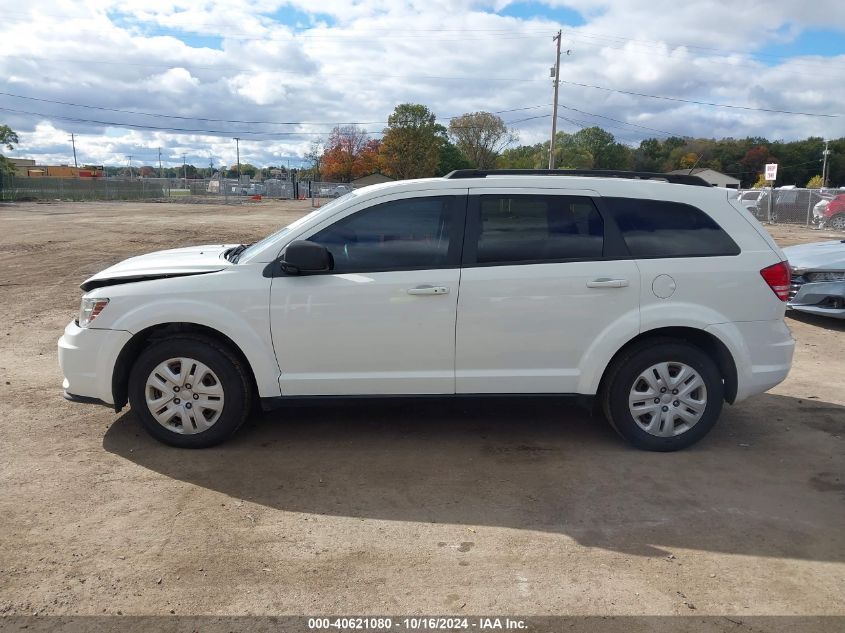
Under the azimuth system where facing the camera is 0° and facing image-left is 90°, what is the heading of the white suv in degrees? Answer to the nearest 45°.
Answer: approximately 90°
